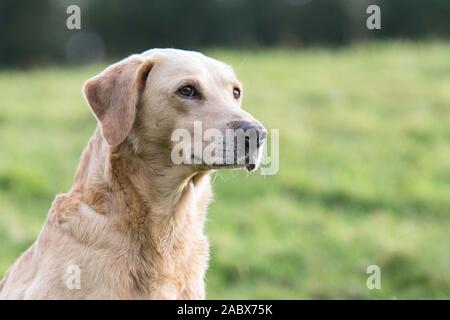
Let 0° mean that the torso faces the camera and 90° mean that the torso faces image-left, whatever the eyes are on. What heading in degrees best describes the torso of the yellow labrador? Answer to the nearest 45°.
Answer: approximately 315°
